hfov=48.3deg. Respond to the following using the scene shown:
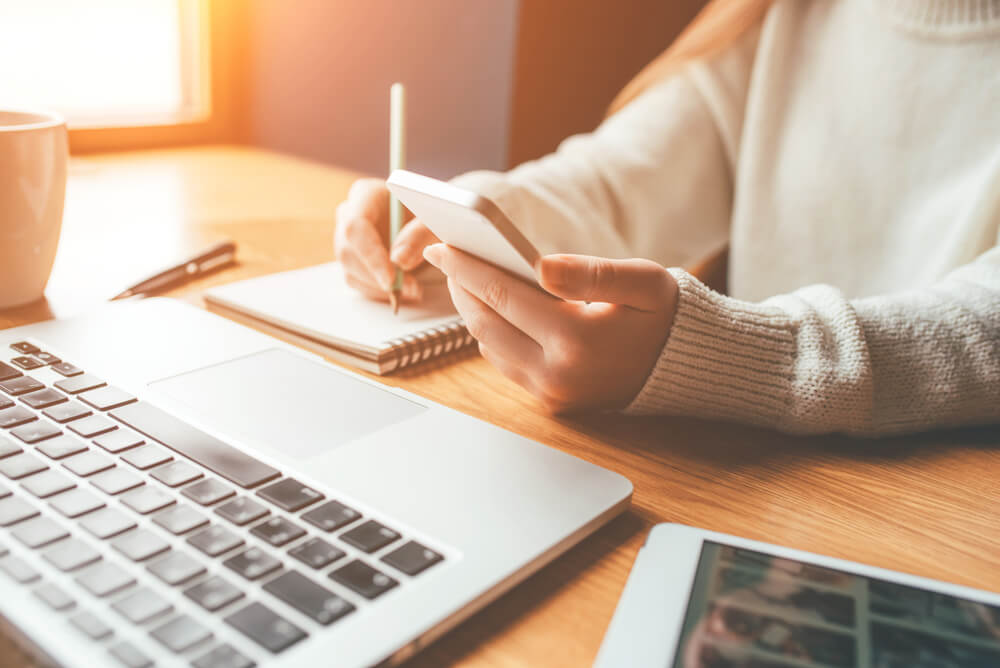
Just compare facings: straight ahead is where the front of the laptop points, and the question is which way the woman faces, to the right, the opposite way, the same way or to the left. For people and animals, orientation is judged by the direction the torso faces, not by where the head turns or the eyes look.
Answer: the opposite way

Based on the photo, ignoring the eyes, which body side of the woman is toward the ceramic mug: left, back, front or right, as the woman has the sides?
front

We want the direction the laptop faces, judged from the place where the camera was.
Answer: facing away from the viewer and to the right of the viewer

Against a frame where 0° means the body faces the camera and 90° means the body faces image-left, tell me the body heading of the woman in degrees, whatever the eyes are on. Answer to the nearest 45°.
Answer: approximately 45°
